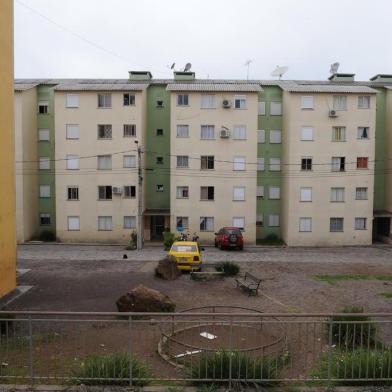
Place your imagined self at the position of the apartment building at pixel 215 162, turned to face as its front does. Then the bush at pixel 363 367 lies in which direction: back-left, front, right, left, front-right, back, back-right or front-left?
front

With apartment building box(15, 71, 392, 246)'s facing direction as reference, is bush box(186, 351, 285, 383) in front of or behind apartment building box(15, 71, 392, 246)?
in front

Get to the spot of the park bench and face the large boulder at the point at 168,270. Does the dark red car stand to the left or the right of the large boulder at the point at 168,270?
right

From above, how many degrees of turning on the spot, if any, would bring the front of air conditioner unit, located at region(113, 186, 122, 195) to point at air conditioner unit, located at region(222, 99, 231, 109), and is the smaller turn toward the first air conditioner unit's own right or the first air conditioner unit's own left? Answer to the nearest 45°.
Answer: approximately 90° to the first air conditioner unit's own left

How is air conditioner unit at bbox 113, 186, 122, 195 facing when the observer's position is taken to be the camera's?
facing the viewer

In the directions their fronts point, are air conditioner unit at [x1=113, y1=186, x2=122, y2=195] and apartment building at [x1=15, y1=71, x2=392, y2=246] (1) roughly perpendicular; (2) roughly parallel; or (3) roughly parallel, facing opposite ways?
roughly parallel

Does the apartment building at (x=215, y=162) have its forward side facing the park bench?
yes

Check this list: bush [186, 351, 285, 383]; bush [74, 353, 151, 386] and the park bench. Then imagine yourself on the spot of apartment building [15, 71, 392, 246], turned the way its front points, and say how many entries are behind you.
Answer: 0

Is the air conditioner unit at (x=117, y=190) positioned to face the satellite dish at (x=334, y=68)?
no

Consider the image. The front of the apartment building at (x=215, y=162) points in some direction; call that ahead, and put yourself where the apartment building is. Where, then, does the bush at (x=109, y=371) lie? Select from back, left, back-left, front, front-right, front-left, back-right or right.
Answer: front

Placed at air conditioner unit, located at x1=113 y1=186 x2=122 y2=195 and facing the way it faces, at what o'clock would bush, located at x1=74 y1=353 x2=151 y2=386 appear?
The bush is roughly at 12 o'clock from the air conditioner unit.

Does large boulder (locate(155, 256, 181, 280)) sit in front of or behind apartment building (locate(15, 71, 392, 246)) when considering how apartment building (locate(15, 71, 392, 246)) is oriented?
in front

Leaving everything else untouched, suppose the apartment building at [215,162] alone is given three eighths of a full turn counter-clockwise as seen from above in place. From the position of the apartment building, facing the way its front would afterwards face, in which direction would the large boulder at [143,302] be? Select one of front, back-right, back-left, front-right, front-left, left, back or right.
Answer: back-right

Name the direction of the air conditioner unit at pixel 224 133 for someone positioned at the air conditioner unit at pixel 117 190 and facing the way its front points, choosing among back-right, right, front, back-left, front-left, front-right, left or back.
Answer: left

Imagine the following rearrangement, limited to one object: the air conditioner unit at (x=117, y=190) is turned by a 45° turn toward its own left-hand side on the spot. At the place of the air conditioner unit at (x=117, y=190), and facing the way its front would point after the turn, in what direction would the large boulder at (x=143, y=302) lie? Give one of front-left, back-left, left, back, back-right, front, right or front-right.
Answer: front-right

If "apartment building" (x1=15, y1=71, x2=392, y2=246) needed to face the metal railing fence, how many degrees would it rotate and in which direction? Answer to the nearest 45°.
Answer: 0° — it already faces it
